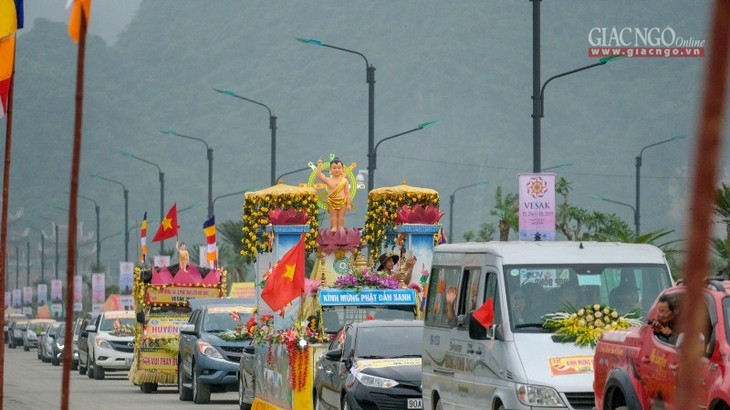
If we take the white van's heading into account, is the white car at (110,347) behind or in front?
behind

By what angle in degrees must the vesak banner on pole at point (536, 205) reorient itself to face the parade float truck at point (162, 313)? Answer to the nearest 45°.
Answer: approximately 135° to its right

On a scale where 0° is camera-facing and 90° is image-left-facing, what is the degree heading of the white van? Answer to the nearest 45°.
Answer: approximately 315°

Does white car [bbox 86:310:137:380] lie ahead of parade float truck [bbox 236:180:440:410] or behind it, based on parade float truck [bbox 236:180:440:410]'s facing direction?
behind
